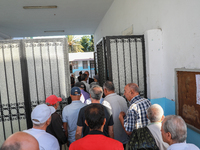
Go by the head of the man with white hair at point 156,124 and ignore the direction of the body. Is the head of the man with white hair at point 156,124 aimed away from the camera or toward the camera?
away from the camera

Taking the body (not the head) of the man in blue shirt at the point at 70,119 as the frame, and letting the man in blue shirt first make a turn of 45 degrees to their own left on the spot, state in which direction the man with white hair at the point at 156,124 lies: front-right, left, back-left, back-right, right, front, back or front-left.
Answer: back

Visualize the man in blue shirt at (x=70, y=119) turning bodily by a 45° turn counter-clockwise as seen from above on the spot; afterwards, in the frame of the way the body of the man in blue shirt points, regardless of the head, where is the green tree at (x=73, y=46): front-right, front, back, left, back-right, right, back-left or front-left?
front-right

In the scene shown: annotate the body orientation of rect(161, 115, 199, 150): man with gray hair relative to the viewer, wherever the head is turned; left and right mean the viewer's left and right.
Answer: facing away from the viewer and to the left of the viewer

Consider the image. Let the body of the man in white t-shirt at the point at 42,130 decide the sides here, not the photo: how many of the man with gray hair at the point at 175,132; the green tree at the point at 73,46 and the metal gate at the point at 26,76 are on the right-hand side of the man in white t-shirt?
1

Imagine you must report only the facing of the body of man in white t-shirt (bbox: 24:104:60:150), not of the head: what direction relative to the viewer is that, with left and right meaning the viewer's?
facing away from the viewer and to the right of the viewer

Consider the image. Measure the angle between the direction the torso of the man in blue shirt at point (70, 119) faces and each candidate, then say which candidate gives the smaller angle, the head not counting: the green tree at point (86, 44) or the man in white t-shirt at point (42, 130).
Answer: the green tree

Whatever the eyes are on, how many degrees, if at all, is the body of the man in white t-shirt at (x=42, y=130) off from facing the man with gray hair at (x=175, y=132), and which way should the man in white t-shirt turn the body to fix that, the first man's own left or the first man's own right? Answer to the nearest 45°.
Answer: approximately 90° to the first man's own right

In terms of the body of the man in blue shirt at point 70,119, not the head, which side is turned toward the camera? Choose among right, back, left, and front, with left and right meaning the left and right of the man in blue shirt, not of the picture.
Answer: back

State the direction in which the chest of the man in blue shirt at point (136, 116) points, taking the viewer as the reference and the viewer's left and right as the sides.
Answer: facing to the left of the viewer

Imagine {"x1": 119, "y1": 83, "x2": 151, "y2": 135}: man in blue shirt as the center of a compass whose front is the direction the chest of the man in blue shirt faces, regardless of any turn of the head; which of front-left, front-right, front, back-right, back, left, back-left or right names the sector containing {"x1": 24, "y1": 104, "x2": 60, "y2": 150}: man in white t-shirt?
front-left

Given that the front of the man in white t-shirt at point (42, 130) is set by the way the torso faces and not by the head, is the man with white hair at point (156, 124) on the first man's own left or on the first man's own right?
on the first man's own right
